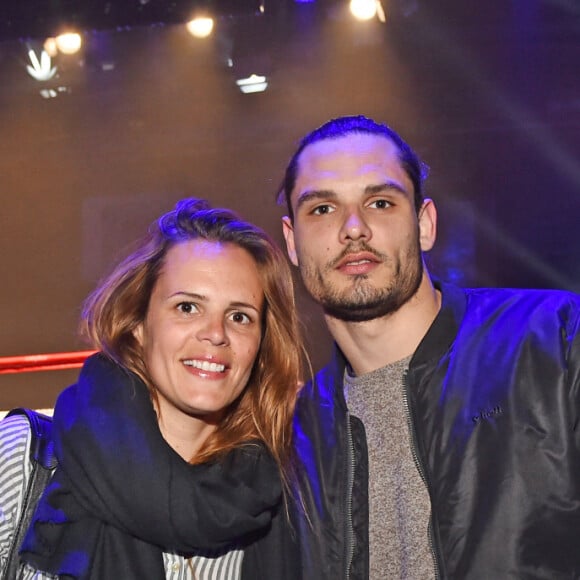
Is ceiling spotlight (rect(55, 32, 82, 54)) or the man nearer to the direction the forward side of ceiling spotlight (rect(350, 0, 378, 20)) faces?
the man

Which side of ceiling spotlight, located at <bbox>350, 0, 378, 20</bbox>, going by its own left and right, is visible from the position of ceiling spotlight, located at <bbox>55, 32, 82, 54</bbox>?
right

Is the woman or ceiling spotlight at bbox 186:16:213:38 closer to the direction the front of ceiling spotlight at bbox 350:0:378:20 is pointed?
the woman

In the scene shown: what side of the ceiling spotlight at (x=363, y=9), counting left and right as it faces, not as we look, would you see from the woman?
front

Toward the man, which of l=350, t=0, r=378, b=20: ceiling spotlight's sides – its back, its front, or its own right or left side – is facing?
front

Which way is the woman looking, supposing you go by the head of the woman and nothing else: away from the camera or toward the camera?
toward the camera

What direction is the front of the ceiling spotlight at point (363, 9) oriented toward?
toward the camera
